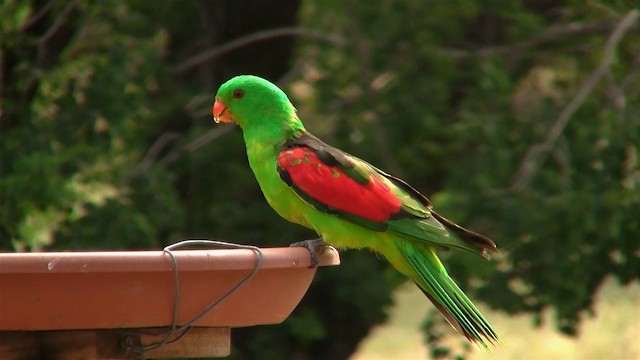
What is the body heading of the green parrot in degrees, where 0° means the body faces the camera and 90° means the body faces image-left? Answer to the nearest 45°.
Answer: approximately 90°
